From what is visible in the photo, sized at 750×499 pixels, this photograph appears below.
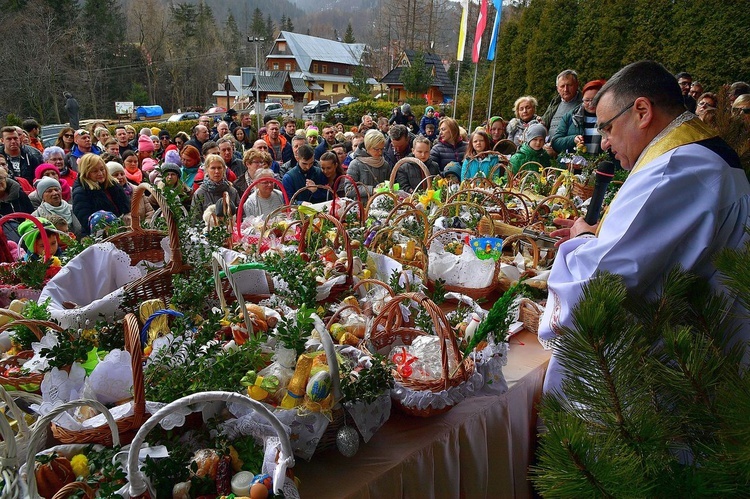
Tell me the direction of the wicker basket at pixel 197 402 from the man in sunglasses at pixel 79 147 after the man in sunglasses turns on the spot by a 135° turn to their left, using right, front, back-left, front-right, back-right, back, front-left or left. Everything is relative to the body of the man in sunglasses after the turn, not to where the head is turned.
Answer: back

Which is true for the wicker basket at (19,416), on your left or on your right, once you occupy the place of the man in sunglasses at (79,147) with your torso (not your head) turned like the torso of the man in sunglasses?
on your right

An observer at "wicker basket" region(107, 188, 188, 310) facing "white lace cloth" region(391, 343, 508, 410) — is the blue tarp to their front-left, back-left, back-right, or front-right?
back-left

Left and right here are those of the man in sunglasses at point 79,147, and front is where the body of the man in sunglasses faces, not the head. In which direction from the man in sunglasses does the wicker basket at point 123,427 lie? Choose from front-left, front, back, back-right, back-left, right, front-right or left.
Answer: front-right

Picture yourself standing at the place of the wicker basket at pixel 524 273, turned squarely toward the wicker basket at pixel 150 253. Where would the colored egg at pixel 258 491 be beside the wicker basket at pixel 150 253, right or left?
left

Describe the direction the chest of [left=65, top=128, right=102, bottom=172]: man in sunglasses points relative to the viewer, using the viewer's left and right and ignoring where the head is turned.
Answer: facing the viewer and to the right of the viewer

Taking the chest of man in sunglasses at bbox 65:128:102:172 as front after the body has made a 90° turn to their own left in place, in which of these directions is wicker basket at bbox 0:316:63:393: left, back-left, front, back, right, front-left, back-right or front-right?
back-right

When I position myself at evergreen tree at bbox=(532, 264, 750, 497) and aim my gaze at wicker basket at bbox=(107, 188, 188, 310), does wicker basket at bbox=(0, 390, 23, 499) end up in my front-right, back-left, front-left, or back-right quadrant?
front-left

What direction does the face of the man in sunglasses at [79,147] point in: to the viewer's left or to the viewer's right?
to the viewer's right

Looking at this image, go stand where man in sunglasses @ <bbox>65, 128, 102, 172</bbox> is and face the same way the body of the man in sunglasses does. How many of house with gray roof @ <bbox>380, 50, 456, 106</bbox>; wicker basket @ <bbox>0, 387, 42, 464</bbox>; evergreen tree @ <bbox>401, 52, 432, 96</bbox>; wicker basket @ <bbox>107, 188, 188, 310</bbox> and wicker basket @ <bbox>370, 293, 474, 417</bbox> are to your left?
2
